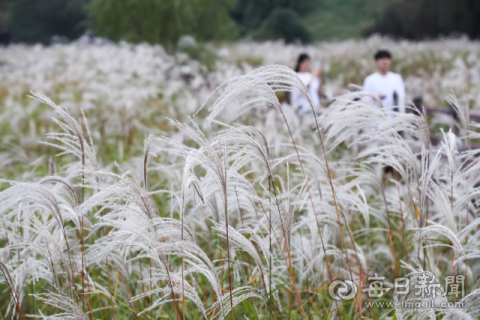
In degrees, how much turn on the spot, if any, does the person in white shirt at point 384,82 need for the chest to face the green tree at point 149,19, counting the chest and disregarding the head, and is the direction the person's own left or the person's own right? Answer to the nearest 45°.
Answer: approximately 135° to the person's own right

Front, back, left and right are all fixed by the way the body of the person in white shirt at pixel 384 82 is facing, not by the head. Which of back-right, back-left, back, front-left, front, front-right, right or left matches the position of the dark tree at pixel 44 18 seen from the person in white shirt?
back-right

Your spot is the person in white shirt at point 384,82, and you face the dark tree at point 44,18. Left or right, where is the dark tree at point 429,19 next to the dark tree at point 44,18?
right

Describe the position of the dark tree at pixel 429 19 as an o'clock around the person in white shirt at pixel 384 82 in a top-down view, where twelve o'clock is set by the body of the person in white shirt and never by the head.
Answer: The dark tree is roughly at 6 o'clock from the person in white shirt.

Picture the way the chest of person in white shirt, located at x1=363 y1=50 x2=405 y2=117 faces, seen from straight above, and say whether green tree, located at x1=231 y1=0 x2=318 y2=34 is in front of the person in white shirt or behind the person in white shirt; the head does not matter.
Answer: behind

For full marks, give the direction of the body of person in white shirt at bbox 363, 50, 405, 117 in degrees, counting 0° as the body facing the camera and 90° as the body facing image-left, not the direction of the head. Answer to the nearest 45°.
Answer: approximately 0°
